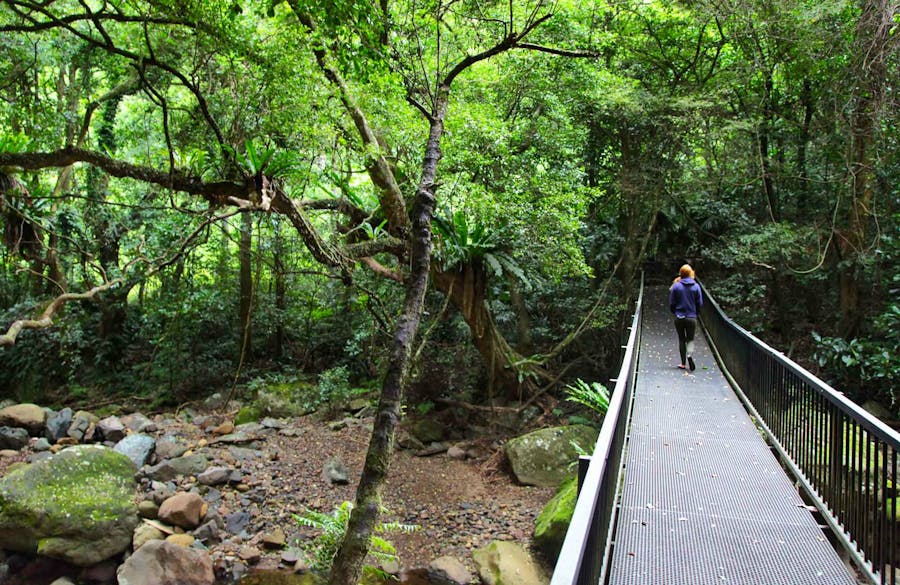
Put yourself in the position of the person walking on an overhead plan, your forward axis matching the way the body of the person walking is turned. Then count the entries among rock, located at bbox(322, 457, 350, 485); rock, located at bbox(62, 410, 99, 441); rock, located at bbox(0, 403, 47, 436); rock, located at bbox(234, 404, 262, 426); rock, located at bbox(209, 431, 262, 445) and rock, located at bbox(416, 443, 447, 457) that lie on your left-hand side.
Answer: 6

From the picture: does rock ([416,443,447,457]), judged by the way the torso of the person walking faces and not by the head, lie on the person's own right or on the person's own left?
on the person's own left

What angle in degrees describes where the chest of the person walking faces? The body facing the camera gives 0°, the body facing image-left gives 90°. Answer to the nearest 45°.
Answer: approximately 180°

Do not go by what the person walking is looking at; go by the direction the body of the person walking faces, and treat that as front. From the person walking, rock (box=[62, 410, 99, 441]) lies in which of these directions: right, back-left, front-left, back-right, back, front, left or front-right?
left

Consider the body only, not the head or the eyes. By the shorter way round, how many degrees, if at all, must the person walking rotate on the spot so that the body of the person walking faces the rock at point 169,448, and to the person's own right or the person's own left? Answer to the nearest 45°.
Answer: approximately 90° to the person's own left

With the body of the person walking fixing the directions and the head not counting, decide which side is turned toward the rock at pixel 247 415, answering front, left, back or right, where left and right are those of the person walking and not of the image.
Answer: left

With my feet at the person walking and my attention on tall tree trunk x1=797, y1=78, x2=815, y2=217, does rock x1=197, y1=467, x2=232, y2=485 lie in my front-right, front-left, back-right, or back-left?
back-left

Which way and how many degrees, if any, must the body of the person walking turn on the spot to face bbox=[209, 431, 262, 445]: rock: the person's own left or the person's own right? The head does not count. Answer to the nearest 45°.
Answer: approximately 90° to the person's own left

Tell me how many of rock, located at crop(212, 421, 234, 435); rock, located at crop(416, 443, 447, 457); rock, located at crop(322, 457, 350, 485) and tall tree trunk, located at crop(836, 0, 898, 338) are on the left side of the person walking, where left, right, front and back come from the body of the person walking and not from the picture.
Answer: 3

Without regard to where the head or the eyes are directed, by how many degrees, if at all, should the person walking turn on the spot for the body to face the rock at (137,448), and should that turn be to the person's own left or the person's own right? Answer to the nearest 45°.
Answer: approximately 90° to the person's own left

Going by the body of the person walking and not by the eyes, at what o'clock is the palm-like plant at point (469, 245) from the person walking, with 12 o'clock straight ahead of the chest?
The palm-like plant is roughly at 9 o'clock from the person walking.

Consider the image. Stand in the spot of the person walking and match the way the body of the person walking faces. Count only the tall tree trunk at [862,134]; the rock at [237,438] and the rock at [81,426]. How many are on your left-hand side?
2

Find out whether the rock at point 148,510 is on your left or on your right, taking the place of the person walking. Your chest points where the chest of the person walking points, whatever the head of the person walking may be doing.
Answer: on your left

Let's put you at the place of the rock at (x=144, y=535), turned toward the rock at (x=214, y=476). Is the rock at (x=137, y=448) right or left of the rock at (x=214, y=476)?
left

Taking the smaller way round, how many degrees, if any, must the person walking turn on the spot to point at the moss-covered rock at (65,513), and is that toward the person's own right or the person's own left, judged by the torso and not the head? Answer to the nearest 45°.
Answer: approximately 135° to the person's own left

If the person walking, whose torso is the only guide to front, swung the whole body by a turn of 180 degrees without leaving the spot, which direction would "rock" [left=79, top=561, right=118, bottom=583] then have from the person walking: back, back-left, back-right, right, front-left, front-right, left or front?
front-right
